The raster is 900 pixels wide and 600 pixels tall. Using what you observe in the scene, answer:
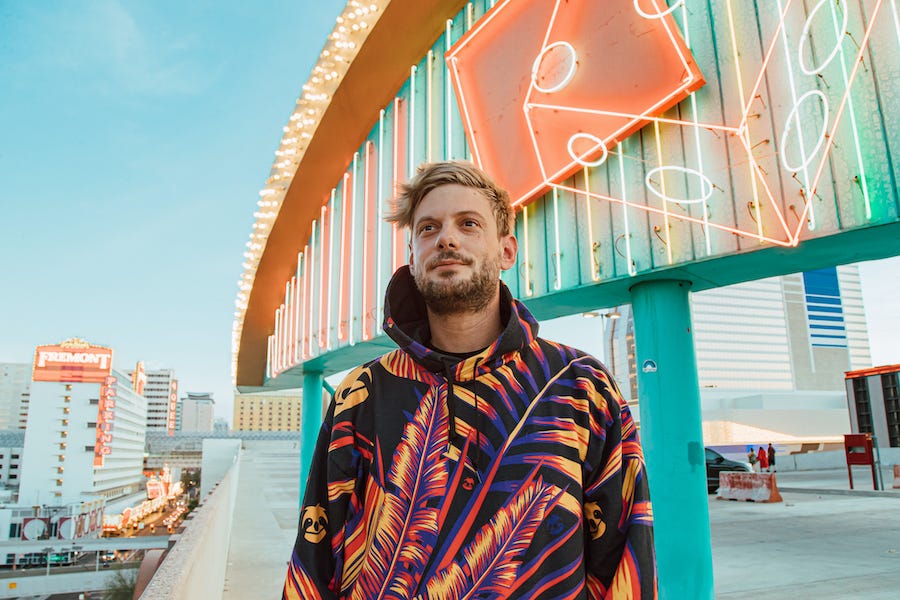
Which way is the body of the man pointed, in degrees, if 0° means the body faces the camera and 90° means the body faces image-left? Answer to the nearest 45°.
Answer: approximately 0°

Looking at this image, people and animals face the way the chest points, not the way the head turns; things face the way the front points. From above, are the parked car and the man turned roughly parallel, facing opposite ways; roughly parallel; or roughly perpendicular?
roughly perpendicular

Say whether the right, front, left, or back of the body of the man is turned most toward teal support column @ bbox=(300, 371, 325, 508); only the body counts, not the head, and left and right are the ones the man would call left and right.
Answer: back

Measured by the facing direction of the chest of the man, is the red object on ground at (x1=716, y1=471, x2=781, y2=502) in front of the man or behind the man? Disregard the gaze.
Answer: behind
